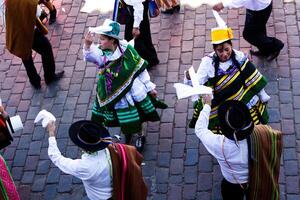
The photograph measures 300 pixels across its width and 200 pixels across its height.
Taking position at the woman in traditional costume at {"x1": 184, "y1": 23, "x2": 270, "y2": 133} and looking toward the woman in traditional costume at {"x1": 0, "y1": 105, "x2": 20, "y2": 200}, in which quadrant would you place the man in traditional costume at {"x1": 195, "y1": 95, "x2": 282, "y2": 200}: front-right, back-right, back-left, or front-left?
front-left

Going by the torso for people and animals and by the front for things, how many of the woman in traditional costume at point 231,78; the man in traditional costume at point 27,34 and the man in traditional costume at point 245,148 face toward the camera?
1

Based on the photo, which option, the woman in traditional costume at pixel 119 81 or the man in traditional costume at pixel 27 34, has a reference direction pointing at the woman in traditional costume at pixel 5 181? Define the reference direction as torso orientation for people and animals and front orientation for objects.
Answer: the woman in traditional costume at pixel 119 81

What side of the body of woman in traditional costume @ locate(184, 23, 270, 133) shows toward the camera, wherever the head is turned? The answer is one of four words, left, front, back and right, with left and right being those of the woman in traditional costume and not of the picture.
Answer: front

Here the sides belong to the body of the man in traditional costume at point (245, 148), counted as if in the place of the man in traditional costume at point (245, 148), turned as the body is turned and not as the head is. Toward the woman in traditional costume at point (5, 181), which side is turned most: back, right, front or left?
left

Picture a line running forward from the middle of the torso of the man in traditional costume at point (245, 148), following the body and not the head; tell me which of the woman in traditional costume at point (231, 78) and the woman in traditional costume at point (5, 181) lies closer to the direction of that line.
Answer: the woman in traditional costume at point (231, 78)

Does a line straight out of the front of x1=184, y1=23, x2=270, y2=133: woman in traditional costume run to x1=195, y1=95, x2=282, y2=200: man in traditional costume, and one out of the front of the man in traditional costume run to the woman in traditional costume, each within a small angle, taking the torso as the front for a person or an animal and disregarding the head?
yes

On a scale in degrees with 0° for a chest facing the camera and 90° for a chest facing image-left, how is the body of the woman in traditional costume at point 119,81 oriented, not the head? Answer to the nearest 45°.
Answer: approximately 45°

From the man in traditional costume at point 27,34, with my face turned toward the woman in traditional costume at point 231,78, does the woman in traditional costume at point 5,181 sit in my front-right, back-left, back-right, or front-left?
front-right

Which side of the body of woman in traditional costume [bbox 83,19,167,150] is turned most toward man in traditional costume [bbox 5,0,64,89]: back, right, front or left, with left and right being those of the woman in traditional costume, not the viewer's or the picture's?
right

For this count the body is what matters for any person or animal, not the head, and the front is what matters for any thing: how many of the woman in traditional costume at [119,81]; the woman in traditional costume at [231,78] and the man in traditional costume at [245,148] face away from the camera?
1

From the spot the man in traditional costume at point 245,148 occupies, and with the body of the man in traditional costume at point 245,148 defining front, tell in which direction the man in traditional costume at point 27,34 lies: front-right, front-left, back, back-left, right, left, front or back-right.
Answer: front-left

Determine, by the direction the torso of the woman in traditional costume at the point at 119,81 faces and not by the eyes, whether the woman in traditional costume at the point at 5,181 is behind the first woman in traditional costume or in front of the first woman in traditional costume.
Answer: in front

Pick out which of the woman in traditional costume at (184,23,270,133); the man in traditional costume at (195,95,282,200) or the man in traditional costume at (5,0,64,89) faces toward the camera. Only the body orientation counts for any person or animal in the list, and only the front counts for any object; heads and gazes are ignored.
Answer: the woman in traditional costume

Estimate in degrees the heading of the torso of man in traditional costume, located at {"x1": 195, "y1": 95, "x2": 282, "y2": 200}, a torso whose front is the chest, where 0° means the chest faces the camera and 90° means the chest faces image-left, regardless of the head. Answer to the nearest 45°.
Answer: approximately 180°

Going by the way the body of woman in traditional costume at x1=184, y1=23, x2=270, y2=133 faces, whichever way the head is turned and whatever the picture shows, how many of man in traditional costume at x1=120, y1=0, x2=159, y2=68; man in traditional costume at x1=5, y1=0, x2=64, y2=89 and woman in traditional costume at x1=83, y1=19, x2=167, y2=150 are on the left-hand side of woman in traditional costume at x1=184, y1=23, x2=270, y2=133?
0

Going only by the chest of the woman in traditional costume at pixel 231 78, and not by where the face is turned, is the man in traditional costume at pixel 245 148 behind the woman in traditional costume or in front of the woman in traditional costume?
in front
